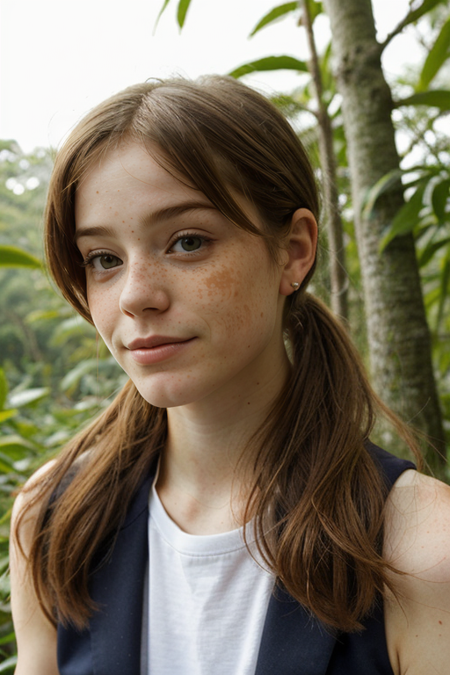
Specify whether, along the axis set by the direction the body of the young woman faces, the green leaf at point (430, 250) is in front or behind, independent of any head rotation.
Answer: behind

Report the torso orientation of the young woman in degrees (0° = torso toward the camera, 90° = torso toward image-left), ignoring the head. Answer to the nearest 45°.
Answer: approximately 45°

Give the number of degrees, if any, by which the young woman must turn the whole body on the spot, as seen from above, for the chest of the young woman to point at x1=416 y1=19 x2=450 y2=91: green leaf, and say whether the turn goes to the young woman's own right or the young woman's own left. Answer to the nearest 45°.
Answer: approximately 180°

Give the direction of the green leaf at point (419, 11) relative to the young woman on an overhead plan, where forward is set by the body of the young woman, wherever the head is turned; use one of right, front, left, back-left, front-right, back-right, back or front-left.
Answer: back

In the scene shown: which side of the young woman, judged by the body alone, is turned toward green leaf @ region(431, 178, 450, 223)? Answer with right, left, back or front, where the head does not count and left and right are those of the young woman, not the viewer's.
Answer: back
